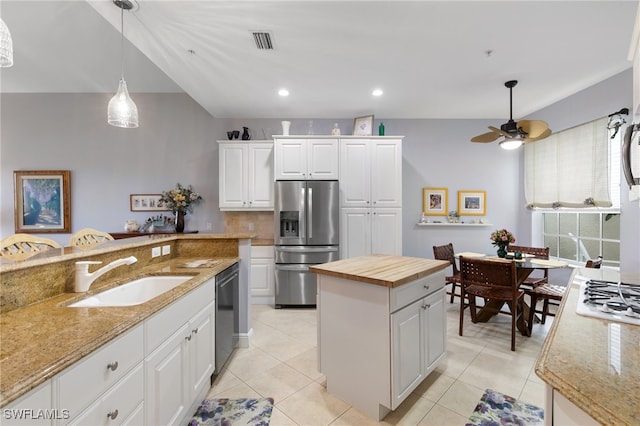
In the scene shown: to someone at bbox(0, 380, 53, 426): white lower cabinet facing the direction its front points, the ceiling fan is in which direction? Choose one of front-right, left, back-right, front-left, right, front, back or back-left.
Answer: front-left

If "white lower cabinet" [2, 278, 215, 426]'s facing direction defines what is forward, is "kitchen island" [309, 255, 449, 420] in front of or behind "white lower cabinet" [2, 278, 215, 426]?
in front

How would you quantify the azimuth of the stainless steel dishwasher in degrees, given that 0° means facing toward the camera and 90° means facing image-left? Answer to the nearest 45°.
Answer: approximately 270°

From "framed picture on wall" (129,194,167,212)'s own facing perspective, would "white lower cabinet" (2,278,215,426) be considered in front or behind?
in front

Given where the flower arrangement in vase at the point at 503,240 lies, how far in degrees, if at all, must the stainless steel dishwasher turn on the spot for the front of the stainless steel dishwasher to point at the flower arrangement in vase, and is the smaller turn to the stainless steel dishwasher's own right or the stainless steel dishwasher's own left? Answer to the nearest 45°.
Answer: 0° — it already faces it

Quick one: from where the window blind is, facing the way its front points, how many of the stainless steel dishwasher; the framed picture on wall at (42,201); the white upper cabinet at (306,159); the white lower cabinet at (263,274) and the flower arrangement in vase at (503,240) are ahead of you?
5

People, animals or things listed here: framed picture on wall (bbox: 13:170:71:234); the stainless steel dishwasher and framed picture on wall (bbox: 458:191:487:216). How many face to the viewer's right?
1

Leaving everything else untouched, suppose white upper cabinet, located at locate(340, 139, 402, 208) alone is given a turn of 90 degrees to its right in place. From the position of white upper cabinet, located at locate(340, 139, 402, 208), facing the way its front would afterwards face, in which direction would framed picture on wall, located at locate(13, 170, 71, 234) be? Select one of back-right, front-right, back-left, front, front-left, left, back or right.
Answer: front

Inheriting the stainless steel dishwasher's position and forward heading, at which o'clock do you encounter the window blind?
The window blind is roughly at 12 o'clock from the stainless steel dishwasher.

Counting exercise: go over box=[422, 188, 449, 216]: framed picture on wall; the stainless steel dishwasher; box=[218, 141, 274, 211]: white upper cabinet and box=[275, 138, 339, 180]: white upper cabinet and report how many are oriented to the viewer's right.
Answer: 1

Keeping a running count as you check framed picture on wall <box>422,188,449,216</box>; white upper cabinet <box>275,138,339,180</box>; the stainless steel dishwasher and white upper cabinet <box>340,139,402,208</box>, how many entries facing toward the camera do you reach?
3

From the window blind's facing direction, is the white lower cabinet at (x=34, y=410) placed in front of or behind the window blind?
in front

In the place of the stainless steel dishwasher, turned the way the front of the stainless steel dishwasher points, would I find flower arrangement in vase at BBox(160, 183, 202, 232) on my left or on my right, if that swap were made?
on my left

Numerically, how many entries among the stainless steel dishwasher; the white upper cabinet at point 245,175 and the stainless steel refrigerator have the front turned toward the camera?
2

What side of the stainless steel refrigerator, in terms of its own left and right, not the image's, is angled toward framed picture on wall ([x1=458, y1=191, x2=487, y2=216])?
left

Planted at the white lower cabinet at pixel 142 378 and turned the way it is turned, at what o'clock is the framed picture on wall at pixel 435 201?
The framed picture on wall is roughly at 10 o'clock from the white lower cabinet.

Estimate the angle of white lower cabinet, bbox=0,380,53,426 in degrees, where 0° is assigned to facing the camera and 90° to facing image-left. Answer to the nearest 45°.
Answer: approximately 315°
